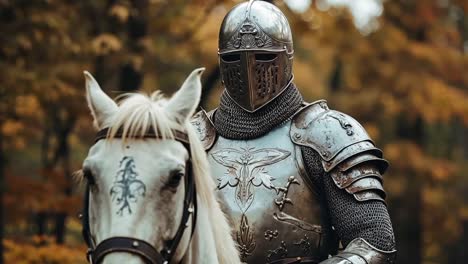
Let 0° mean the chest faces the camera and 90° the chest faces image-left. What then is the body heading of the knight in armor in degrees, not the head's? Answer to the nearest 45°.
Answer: approximately 45°
